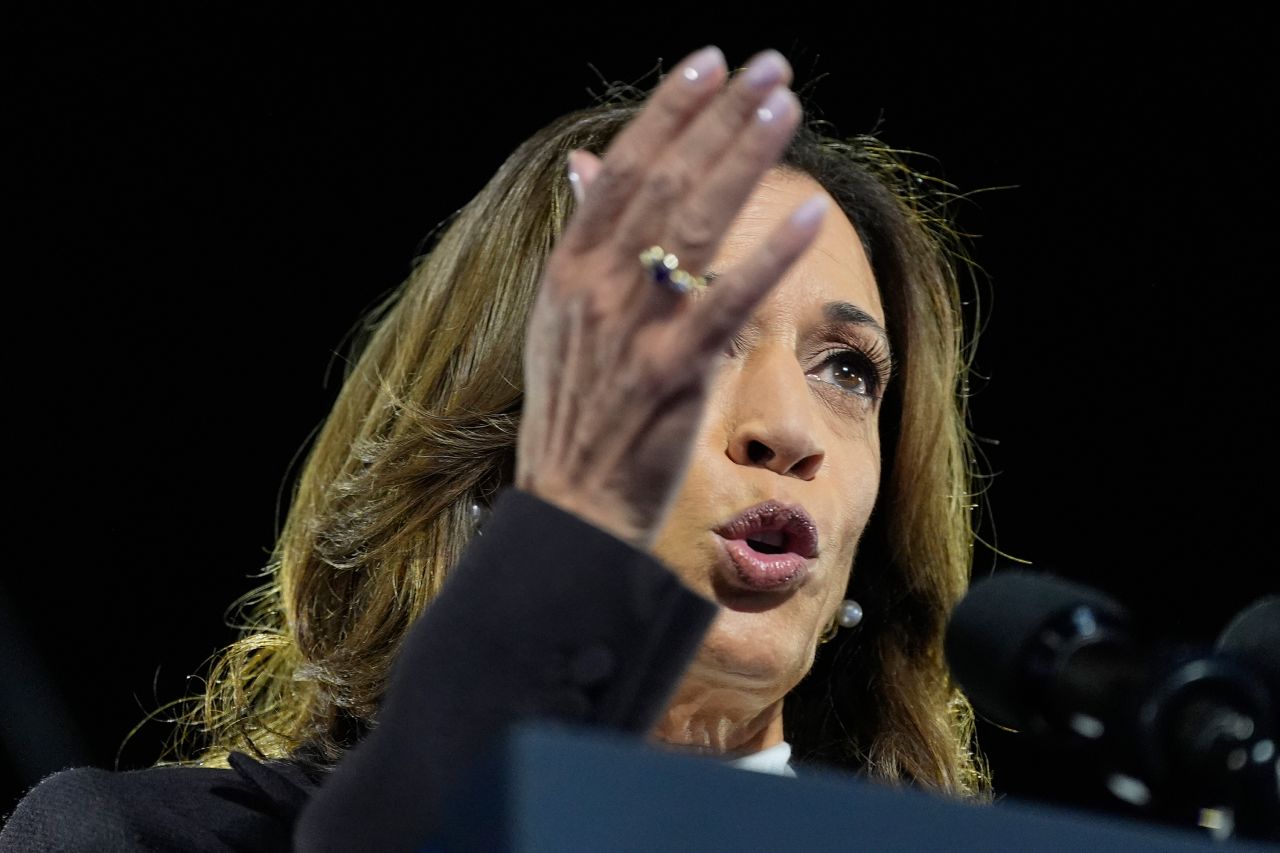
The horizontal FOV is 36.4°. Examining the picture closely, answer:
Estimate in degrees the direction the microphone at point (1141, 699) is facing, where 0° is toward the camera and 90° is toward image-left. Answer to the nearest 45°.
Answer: approximately 90°

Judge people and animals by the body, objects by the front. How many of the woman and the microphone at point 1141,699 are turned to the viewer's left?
1

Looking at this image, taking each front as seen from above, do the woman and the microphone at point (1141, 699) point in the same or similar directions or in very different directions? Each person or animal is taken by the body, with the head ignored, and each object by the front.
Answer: very different directions
